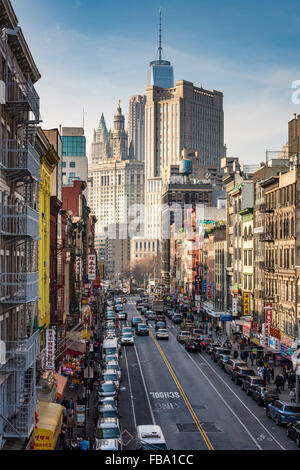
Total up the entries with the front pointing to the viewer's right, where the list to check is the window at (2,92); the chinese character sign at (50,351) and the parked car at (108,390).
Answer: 1

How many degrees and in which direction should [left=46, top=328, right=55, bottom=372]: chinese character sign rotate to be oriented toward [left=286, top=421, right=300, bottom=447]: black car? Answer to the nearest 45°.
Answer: approximately 45° to its left

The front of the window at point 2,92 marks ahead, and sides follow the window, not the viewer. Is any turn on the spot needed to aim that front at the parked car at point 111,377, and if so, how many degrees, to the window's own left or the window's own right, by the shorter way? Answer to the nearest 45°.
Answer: approximately 90° to the window's own left

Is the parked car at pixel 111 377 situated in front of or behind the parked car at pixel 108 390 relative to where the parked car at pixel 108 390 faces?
behind

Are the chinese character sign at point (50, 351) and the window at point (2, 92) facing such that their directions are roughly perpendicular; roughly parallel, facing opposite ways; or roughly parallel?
roughly perpendicular

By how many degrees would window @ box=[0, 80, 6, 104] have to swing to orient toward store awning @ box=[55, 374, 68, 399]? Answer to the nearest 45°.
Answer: approximately 90° to its left

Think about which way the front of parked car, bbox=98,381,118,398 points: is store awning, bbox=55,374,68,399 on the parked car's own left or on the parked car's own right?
on the parked car's own right

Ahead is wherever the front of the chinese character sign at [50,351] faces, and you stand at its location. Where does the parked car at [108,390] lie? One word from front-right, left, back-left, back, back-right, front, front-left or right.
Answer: back-left

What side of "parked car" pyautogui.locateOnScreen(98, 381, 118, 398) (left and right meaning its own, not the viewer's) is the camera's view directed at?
front

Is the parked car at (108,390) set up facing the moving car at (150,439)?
yes

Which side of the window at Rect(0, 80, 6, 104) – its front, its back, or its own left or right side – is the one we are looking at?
right

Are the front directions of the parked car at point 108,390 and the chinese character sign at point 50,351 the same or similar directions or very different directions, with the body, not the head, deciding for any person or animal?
same or similar directions

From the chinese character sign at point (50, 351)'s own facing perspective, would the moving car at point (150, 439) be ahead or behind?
ahead

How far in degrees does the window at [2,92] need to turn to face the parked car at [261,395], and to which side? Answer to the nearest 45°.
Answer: approximately 45° to its left

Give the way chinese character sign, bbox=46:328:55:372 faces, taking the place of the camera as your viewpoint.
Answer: facing the viewer

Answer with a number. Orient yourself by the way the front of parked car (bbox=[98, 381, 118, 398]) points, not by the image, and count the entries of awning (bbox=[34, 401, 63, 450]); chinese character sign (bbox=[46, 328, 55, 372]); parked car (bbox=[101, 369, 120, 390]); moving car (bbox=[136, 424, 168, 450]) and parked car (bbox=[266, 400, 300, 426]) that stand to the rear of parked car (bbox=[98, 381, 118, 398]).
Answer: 1
